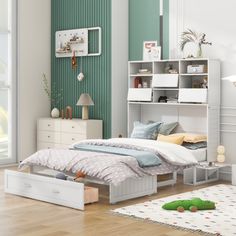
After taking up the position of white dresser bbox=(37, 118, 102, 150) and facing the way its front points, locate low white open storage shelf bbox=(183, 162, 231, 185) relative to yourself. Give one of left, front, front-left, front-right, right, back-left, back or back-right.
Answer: left

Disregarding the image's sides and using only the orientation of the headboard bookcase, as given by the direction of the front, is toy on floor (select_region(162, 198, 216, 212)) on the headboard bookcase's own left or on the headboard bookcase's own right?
on the headboard bookcase's own left

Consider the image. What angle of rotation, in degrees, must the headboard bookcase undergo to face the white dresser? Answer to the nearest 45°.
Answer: approximately 45° to its right

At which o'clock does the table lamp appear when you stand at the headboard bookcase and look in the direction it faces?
The table lamp is roughly at 2 o'clock from the headboard bookcase.

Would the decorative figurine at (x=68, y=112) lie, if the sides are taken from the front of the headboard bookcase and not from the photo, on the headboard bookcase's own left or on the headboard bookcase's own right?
on the headboard bookcase's own right

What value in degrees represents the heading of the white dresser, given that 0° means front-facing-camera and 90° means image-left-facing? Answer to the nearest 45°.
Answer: approximately 45°

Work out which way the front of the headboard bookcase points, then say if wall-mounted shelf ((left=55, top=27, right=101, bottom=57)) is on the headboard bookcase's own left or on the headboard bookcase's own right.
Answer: on the headboard bookcase's own right

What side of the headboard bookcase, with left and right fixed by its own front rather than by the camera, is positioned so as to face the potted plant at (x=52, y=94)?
right

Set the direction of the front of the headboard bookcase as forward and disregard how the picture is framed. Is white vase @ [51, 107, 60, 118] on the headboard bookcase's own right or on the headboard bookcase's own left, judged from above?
on the headboard bookcase's own right

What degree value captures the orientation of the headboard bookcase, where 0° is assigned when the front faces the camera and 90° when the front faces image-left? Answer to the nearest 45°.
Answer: approximately 45°

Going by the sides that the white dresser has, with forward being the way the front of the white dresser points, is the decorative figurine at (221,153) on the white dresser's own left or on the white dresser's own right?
on the white dresser's own left

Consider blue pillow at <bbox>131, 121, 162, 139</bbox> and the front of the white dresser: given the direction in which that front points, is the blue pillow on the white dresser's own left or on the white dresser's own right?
on the white dresser's own left

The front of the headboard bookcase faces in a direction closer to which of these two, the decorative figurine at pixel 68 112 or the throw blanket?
the throw blanket
